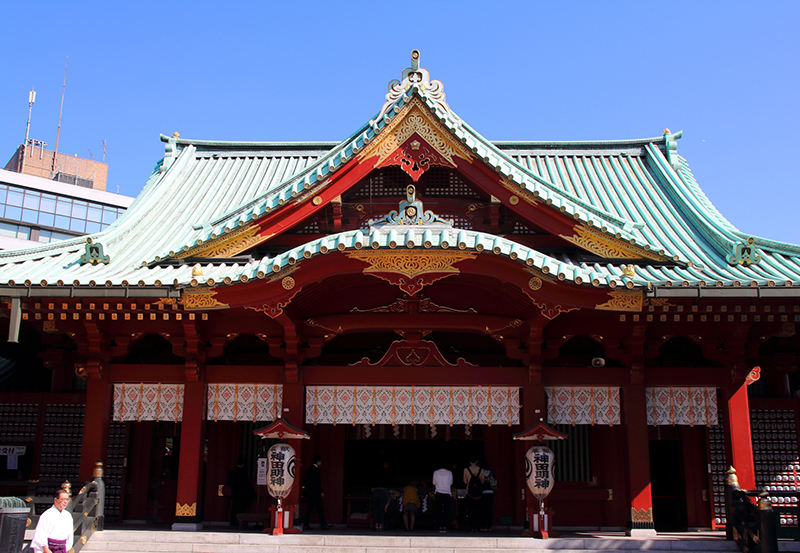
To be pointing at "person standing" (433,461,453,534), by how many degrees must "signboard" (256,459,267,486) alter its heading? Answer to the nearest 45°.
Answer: approximately 45° to its left

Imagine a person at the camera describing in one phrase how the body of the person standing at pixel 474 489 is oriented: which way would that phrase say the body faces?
away from the camera

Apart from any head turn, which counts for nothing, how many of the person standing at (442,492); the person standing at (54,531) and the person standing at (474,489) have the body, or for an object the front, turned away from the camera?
2

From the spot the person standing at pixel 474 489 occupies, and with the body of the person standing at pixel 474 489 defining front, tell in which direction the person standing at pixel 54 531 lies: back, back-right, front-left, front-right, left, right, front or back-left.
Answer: back-left

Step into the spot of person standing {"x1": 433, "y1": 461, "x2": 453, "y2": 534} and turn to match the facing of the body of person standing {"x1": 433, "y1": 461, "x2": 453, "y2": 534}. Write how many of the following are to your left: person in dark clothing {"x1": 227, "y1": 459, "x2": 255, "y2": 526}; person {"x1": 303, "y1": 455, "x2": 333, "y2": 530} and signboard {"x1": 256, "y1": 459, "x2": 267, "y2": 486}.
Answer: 3

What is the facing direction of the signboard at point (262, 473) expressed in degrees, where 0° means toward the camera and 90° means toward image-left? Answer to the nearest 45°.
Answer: approximately 0°

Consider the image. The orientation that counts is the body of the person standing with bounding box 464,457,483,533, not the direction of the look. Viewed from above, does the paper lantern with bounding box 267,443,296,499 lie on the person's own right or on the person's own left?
on the person's own left

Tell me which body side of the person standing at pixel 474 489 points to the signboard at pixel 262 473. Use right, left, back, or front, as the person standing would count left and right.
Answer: left

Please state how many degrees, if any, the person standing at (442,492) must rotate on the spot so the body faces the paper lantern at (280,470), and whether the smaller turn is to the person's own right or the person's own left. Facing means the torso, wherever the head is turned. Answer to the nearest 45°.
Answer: approximately 135° to the person's own left

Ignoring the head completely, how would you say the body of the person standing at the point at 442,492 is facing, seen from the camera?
away from the camera

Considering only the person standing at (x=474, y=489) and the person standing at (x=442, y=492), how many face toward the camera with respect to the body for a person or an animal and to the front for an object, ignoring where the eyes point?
0
